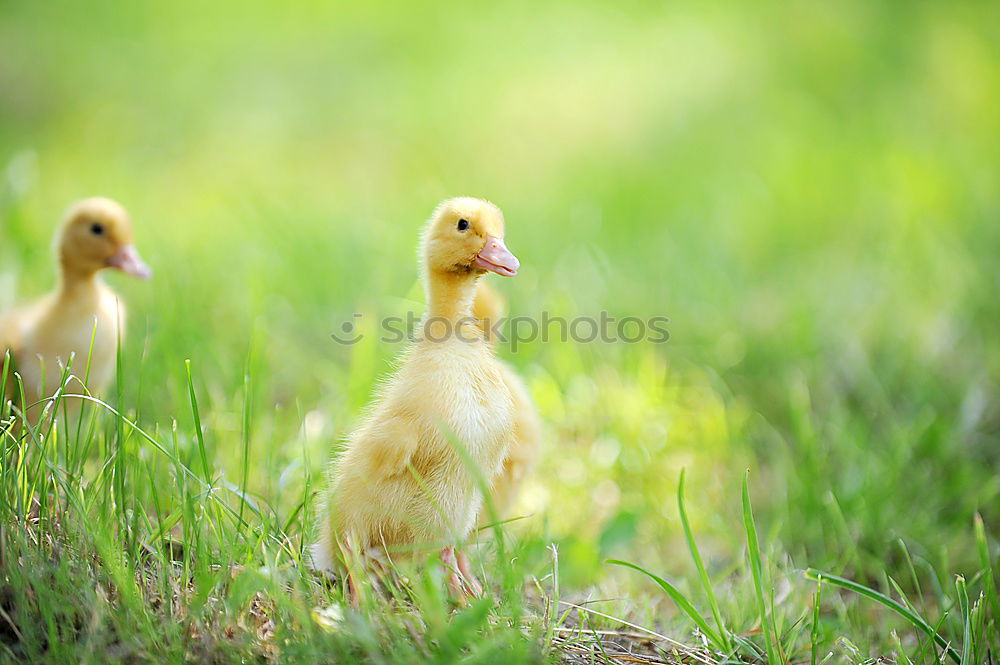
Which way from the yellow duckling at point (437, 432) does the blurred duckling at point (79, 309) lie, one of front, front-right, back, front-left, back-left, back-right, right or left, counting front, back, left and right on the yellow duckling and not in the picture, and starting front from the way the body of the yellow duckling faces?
back

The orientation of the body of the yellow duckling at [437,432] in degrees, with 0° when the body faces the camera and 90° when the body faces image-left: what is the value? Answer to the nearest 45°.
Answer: approximately 315°
